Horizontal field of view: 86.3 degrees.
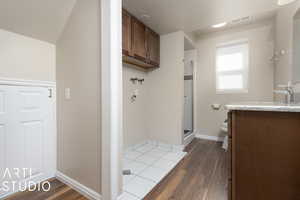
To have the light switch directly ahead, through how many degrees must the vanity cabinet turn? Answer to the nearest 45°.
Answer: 0° — it already faces it

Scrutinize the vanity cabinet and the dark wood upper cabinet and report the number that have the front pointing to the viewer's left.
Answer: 1

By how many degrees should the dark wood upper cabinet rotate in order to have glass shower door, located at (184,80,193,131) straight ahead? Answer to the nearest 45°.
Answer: approximately 90° to its left

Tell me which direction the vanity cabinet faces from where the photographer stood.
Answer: facing to the left of the viewer

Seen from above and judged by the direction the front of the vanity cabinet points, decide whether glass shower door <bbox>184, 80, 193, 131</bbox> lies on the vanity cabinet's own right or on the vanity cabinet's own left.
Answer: on the vanity cabinet's own right

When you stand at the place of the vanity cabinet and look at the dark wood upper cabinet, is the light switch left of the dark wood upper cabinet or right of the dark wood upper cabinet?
left

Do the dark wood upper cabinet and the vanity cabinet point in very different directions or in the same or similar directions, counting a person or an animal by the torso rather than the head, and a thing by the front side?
very different directions

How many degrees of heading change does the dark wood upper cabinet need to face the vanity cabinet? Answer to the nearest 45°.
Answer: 0° — it already faces it

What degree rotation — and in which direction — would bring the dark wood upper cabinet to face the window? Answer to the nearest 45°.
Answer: approximately 45° to its left

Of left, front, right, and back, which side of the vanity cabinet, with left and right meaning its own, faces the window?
right

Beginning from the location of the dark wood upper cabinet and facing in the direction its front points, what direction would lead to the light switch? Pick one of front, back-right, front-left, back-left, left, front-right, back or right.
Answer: right

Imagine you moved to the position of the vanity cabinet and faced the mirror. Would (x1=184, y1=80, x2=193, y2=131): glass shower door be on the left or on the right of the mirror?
left

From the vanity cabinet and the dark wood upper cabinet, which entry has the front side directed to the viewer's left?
the vanity cabinet

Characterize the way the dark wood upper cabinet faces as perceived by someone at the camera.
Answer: facing the viewer and to the right of the viewer

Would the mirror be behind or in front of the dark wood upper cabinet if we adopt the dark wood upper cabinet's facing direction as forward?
in front

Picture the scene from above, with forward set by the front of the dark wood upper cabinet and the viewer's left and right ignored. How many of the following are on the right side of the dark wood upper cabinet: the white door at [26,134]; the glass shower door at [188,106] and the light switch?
2
